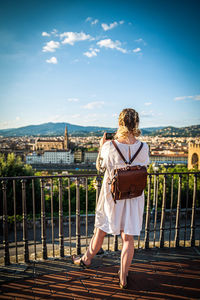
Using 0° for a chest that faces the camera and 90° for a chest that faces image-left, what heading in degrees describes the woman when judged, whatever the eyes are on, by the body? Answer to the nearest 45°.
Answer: approximately 180°

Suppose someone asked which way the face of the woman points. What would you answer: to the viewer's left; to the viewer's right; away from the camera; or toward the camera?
away from the camera
